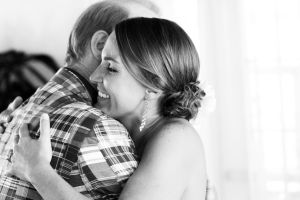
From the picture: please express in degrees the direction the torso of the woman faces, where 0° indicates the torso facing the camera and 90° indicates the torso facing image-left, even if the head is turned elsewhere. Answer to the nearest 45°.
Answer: approximately 90°

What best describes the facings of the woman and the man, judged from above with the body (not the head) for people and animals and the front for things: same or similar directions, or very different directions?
very different directions

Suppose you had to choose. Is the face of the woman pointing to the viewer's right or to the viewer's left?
to the viewer's left

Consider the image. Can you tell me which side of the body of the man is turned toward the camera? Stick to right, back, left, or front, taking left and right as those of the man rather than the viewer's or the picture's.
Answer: right

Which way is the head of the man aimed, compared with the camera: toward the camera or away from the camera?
away from the camera
